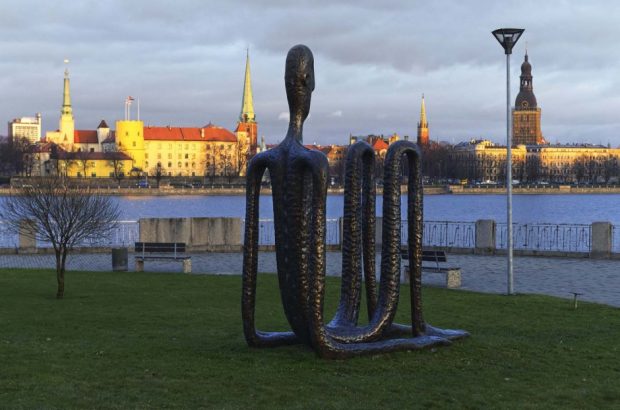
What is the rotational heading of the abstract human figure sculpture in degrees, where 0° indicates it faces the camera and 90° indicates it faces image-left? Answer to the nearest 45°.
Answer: approximately 225°

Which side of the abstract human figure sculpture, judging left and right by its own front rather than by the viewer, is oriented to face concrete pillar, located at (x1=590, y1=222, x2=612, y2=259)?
front

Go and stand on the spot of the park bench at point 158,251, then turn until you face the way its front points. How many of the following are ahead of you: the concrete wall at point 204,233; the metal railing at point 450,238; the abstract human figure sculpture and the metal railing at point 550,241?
1

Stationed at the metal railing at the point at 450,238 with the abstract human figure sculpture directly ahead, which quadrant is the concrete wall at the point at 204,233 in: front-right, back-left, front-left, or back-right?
front-right

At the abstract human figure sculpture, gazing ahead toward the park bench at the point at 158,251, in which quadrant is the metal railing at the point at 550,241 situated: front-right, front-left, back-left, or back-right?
front-right

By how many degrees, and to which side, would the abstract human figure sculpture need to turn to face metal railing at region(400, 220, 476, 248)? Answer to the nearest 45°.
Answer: approximately 45° to its left

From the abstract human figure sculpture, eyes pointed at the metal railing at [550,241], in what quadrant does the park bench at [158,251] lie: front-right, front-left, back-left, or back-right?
front-left

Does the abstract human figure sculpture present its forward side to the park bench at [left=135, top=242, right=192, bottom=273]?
no

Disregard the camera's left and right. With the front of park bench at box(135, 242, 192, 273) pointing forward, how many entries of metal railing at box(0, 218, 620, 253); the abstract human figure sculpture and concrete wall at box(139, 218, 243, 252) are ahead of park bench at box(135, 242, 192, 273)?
1
